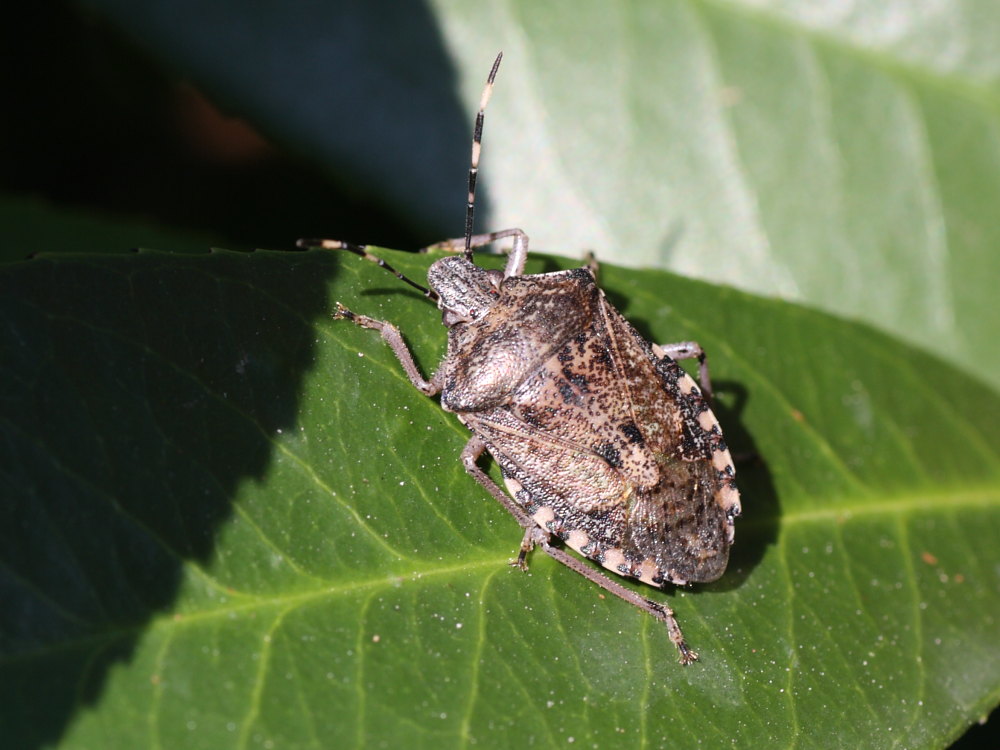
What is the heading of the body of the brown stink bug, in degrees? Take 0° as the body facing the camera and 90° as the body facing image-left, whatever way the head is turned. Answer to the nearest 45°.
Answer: approximately 135°
